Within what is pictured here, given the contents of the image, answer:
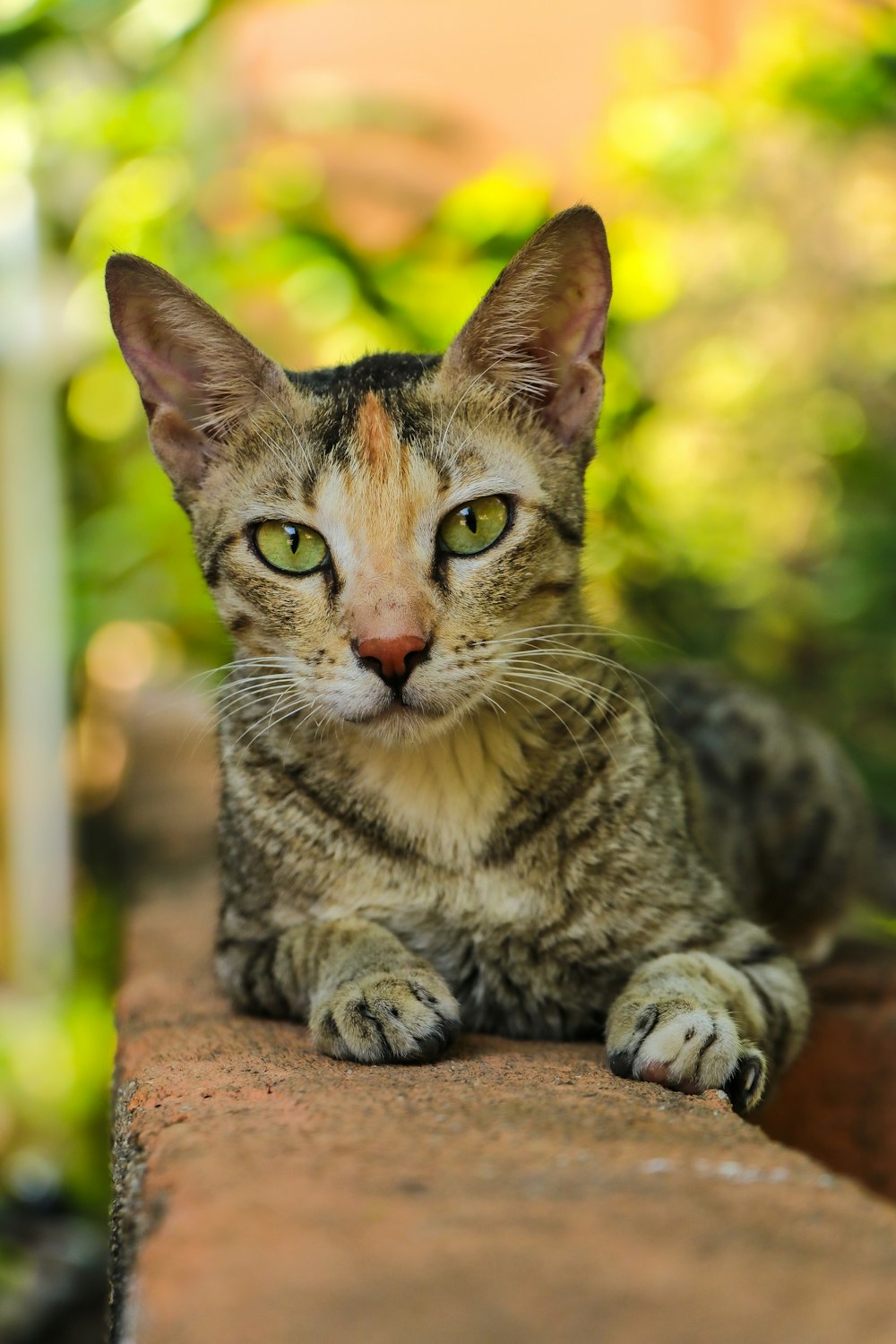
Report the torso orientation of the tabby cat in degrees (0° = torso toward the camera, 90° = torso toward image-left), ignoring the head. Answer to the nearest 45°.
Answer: approximately 0°

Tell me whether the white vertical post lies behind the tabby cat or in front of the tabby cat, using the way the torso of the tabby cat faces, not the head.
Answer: behind
